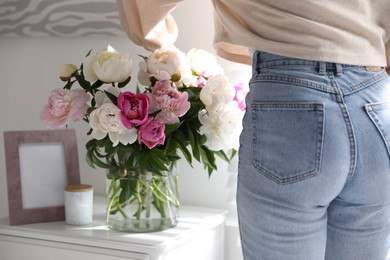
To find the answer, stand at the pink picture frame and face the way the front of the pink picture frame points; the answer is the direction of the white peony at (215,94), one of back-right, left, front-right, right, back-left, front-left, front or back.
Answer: front-left

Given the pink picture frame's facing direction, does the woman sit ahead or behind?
ahead

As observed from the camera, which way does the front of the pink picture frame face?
facing the viewer

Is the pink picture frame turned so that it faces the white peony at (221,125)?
no

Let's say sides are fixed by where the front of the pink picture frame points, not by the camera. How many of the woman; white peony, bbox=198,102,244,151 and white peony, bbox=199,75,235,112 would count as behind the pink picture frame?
0
